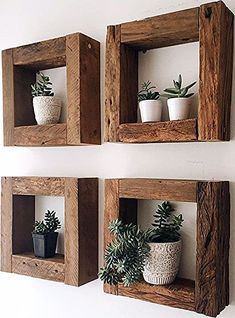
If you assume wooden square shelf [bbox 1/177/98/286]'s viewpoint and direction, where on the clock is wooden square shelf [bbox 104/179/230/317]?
wooden square shelf [bbox 104/179/230/317] is roughly at 9 o'clock from wooden square shelf [bbox 1/177/98/286].

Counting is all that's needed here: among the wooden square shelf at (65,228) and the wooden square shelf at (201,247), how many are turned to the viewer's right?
0

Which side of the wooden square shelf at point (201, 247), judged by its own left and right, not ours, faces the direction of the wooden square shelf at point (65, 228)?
right

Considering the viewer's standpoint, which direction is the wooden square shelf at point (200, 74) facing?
facing the viewer and to the left of the viewer

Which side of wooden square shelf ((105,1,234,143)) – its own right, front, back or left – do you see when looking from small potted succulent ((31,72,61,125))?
right
